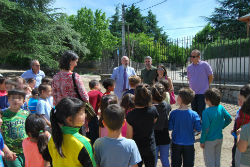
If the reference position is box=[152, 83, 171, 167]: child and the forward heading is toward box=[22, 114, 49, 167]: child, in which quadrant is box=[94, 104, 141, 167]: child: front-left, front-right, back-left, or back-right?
front-left

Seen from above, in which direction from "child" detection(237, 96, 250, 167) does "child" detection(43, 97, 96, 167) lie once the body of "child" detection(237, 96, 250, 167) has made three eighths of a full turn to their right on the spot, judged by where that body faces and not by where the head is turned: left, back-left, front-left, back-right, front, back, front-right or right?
back-right

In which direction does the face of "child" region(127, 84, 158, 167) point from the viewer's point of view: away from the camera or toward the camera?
away from the camera

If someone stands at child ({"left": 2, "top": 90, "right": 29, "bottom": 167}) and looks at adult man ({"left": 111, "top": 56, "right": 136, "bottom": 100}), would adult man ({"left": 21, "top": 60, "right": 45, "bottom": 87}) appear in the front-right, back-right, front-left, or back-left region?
front-left

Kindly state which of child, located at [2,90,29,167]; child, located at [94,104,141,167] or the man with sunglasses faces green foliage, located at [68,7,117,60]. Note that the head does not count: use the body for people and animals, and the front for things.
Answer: child, located at [94,104,141,167]

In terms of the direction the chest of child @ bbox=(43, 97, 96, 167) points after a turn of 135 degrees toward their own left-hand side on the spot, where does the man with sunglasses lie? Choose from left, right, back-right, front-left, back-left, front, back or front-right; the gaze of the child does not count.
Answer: back-right

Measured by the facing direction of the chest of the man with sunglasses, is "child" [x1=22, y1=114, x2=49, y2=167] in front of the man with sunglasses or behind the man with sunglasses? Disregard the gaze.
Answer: in front

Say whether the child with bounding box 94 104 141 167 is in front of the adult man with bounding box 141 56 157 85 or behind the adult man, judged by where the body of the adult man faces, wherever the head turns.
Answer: in front

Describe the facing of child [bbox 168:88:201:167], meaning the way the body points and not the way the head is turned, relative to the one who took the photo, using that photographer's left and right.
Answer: facing away from the viewer

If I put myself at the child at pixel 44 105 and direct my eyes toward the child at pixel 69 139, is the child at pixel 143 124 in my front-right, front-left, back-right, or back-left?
front-left

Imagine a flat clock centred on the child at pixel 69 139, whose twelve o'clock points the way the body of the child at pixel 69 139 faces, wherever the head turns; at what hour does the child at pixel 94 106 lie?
the child at pixel 94 106 is roughly at 11 o'clock from the child at pixel 69 139.

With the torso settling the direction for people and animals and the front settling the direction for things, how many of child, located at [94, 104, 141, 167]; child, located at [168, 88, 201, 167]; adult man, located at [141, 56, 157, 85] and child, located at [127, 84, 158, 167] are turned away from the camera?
3
